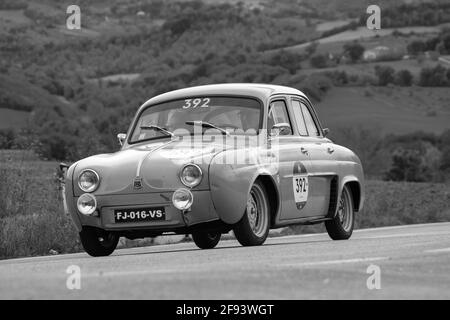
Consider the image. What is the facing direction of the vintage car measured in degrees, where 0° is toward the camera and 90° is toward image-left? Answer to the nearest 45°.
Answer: approximately 45°
